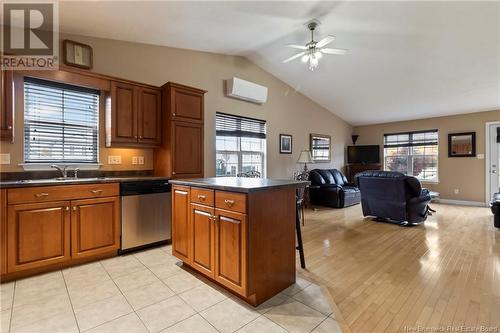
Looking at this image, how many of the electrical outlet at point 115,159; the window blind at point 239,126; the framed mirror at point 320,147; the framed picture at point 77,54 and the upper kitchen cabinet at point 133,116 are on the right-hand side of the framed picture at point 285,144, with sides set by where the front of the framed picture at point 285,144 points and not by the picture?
4

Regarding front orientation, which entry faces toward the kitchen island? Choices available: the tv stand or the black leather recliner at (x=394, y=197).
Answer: the tv stand

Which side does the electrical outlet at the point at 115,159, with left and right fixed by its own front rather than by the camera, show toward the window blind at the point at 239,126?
left

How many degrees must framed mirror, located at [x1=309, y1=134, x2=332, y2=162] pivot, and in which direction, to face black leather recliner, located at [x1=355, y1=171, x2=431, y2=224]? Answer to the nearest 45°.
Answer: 0° — it already faces it

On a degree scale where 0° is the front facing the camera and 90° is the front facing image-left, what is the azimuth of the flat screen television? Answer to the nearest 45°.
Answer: approximately 0°

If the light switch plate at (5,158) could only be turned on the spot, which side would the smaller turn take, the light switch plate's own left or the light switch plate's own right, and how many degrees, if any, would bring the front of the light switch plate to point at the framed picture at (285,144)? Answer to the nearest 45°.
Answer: approximately 90° to the light switch plate's own left

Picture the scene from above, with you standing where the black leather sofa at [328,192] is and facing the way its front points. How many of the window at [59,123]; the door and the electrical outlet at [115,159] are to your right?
2

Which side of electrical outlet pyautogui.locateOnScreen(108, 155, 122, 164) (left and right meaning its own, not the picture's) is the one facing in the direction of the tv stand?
left
